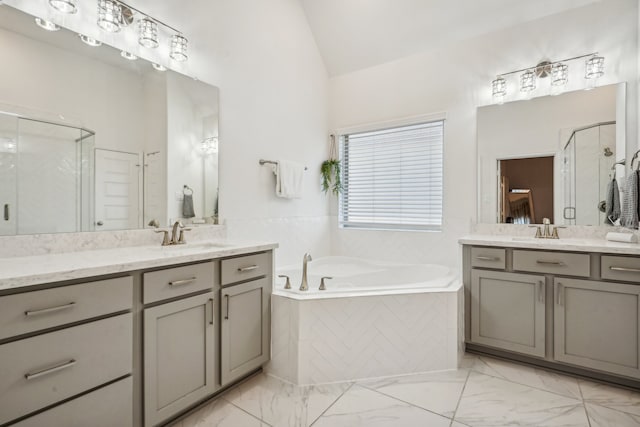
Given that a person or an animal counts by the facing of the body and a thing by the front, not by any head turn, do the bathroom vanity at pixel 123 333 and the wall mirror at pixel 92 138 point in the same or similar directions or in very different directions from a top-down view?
same or similar directions

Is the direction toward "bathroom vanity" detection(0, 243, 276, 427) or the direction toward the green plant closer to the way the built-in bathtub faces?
the bathroom vanity

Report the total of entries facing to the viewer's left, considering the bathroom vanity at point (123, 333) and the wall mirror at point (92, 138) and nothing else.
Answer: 0

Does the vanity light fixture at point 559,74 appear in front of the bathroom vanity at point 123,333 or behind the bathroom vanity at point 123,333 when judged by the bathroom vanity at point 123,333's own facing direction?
in front

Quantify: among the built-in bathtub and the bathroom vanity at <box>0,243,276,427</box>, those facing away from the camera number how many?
0

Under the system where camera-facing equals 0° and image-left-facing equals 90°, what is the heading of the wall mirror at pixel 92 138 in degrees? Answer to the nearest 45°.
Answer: approximately 315°

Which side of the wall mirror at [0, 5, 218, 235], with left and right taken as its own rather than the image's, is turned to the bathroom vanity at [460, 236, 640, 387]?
front

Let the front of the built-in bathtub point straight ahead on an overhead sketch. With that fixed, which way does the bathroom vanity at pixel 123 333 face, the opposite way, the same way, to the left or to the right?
to the left

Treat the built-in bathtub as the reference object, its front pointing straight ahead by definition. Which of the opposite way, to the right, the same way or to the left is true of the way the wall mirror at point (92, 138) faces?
to the left

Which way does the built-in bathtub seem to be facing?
toward the camera

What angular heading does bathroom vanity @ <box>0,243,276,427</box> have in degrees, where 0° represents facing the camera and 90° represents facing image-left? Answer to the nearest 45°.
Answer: approximately 315°

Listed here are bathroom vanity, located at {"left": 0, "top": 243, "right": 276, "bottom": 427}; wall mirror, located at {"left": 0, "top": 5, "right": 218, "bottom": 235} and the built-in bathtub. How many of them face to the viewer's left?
0
